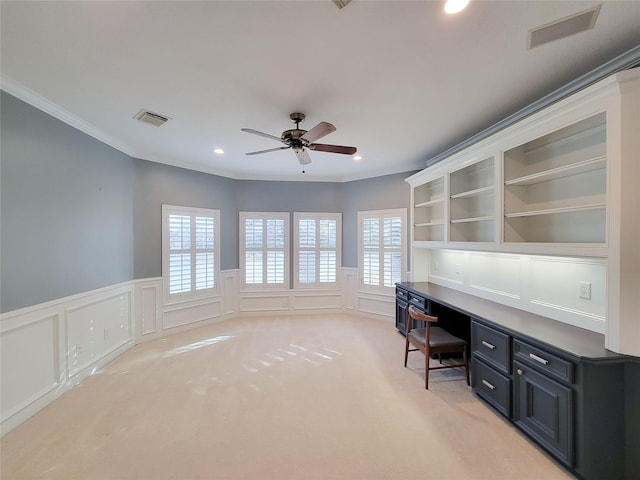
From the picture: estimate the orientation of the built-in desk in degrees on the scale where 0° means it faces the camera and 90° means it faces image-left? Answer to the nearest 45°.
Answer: approximately 45°

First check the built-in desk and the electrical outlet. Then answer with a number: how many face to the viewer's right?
0

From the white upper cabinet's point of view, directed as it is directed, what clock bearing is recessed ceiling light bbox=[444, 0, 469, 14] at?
The recessed ceiling light is roughly at 11 o'clock from the white upper cabinet.

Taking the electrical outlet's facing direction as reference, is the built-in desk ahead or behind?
ahead

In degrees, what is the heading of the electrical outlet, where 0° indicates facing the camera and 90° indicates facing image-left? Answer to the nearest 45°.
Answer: approximately 45°

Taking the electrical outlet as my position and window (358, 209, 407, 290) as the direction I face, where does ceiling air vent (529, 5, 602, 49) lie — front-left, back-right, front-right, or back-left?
back-left

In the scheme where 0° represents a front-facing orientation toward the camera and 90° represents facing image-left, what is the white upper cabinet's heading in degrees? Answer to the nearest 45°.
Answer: approximately 45°

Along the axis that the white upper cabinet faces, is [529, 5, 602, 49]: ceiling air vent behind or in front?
in front

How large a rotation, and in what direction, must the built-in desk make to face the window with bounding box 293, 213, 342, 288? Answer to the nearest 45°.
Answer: approximately 90° to its right

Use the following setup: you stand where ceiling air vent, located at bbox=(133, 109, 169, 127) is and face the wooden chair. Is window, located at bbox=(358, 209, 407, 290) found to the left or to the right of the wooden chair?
left

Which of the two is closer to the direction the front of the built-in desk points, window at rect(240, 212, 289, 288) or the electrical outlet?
the window

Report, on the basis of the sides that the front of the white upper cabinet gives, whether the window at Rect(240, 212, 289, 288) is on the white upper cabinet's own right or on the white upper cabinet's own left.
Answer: on the white upper cabinet's own right
